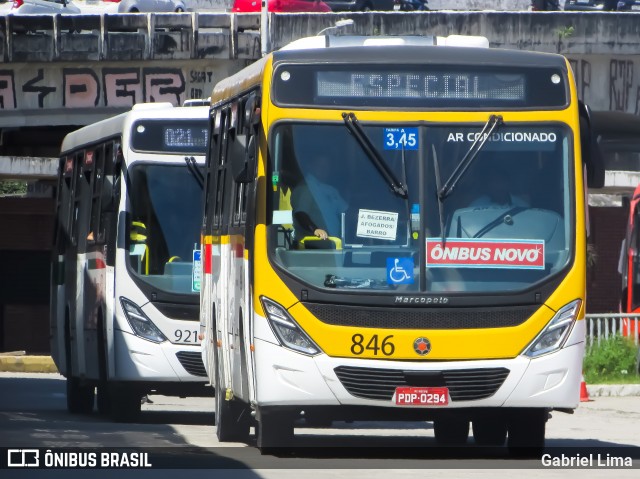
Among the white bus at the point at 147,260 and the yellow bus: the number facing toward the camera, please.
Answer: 2

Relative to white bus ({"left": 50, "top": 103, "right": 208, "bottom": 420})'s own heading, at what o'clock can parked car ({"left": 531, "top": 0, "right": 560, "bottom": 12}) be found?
The parked car is roughly at 7 o'clock from the white bus.

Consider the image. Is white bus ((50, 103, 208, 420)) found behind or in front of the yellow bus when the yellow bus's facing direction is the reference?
behind

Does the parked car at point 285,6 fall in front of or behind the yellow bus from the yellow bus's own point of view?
behind

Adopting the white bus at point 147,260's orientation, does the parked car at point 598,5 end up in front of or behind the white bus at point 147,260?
behind

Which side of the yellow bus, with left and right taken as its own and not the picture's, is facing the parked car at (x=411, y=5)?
back

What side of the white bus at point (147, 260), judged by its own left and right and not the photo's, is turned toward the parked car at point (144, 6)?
back

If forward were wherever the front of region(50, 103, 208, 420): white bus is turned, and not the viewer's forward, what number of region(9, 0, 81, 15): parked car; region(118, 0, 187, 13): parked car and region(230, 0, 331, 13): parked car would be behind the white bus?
3

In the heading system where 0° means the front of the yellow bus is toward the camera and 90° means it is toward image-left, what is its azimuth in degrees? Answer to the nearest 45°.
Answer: approximately 0°

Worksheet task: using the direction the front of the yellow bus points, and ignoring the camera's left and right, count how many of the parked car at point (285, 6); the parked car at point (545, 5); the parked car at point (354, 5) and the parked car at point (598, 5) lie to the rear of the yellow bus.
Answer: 4

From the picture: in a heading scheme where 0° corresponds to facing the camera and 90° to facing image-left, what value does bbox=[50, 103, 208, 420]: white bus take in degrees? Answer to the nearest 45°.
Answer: approximately 0°

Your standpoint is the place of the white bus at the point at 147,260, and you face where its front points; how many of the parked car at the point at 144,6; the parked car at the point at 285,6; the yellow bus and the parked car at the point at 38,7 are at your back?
3
